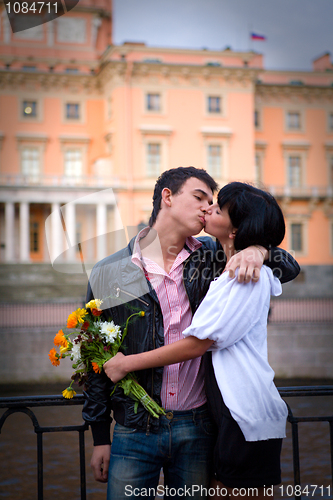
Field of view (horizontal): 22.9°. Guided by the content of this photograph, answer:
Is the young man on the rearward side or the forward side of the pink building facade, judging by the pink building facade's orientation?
on the forward side

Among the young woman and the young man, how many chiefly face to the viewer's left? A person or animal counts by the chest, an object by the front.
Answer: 1

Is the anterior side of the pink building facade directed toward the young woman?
yes

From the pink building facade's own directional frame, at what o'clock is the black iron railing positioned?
The black iron railing is roughly at 12 o'clock from the pink building facade.

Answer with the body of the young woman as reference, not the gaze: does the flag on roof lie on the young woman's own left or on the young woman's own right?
on the young woman's own right

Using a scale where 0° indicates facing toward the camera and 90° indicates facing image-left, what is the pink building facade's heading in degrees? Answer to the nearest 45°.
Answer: approximately 0°

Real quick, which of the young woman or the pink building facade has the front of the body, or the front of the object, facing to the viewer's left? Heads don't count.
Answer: the young woman

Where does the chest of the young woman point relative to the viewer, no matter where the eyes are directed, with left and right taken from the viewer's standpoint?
facing to the left of the viewer

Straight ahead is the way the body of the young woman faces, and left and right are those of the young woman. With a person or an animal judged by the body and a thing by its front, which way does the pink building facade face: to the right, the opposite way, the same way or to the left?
to the left

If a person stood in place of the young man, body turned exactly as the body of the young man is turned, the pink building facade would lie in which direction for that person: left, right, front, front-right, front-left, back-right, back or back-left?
back-left

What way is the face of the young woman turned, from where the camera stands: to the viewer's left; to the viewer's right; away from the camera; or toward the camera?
to the viewer's left
